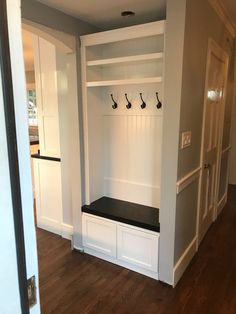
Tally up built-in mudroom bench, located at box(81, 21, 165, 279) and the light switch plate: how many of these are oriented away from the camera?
0

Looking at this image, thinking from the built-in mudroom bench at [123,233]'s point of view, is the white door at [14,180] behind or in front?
in front

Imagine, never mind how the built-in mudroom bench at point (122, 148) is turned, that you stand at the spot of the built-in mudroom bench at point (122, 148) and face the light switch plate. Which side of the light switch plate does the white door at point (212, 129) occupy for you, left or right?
left

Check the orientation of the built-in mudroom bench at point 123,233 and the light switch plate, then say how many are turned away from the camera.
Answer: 0

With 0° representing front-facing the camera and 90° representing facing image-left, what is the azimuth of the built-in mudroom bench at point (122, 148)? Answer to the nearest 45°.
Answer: approximately 45°

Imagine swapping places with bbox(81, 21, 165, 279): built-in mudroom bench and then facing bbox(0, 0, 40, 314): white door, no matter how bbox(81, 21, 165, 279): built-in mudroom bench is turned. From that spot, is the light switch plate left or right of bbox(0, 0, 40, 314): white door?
left
